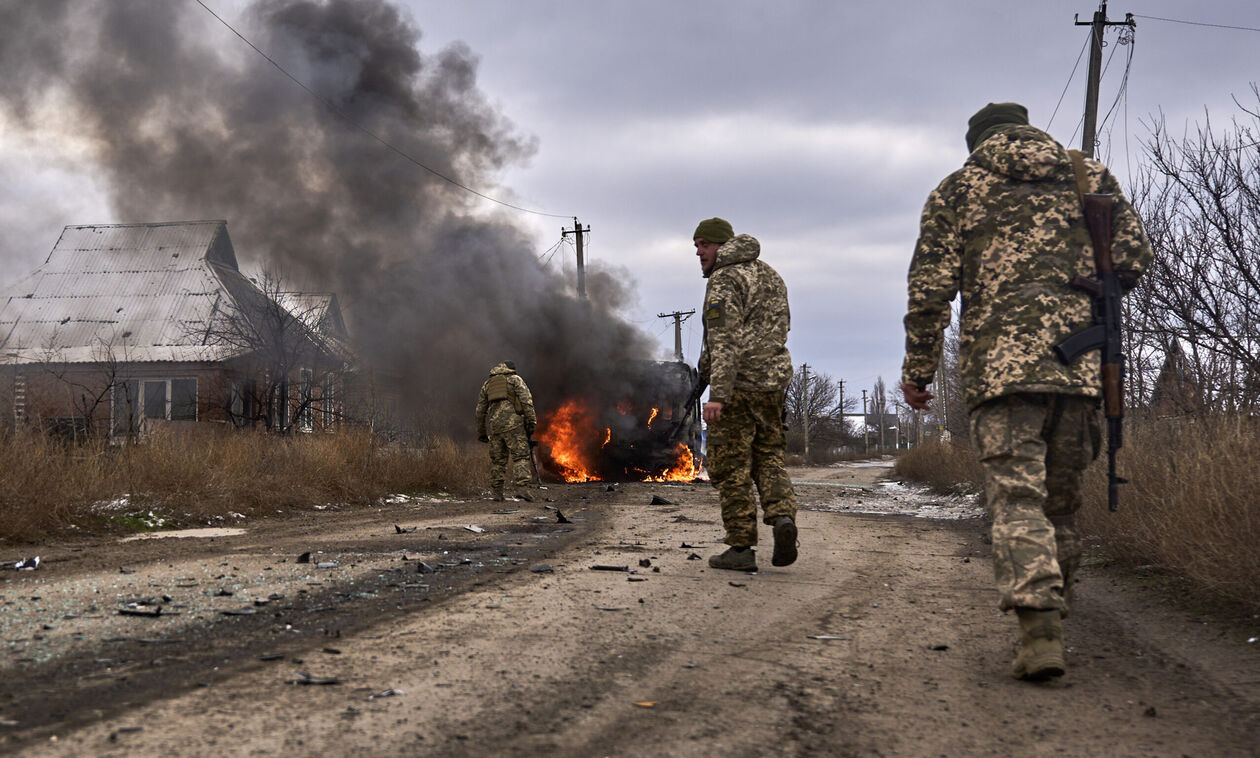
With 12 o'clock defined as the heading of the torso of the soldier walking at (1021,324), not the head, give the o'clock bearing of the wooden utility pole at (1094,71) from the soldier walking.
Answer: The wooden utility pole is roughly at 12 o'clock from the soldier walking.

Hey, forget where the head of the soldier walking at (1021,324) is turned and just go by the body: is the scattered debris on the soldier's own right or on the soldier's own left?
on the soldier's own left

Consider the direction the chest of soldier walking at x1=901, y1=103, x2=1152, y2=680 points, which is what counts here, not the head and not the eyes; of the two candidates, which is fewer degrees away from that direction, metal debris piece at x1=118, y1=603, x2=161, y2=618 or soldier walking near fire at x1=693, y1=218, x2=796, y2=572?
the soldier walking near fire

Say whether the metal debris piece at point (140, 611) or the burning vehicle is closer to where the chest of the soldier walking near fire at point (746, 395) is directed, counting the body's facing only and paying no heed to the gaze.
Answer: the burning vehicle

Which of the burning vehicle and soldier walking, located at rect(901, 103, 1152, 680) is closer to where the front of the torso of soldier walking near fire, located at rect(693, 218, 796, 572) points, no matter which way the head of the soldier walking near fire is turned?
the burning vehicle

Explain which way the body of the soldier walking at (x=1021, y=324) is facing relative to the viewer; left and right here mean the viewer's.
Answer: facing away from the viewer

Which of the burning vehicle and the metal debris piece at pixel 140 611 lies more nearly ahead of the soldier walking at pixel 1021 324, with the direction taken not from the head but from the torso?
the burning vehicle

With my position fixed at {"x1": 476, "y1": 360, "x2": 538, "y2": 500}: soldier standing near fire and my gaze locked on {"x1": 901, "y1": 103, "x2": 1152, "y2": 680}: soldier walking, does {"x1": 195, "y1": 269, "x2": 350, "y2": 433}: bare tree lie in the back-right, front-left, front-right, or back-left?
back-right

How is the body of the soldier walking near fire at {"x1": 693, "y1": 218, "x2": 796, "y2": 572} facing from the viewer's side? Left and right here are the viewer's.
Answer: facing away from the viewer and to the left of the viewer

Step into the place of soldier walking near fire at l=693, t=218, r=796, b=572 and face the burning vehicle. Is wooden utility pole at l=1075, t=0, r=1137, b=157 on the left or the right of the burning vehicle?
right

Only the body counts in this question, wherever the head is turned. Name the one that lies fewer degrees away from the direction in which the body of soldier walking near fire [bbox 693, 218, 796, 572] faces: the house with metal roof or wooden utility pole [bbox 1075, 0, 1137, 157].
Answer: the house with metal roof

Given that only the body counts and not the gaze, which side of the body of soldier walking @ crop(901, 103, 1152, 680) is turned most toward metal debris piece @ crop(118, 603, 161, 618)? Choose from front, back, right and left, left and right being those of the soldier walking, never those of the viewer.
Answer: left
